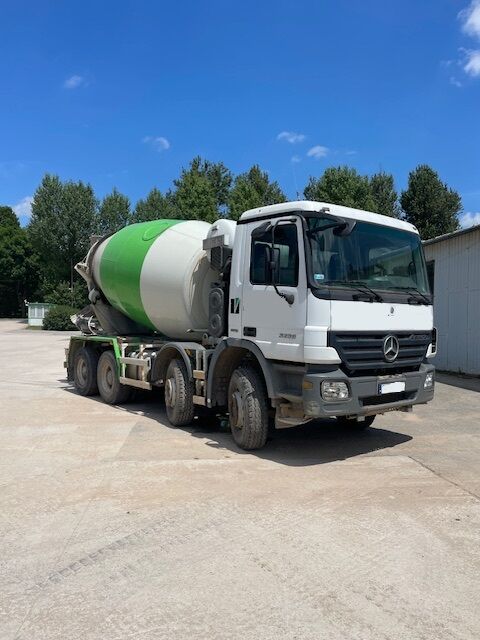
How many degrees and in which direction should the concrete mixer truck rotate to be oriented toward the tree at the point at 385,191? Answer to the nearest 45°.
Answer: approximately 135° to its left

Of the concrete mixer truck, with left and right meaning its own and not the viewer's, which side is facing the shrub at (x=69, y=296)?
back

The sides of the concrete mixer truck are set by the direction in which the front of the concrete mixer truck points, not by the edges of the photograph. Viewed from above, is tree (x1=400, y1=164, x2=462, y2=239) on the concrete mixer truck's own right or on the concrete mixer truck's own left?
on the concrete mixer truck's own left

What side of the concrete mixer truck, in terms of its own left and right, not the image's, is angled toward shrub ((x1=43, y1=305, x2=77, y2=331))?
back

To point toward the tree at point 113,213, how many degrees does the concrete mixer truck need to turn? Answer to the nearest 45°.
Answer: approximately 135° to its left

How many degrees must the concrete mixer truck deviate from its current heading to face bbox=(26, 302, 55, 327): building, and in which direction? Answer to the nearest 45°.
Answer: approximately 180°

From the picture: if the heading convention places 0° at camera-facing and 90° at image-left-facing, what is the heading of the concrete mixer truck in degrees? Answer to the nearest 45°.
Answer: approximately 315°

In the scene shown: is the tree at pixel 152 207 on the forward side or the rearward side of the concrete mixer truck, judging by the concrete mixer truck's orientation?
on the rearward side

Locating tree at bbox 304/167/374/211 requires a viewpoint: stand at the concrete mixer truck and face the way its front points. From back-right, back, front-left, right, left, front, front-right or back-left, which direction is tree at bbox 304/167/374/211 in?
back-left

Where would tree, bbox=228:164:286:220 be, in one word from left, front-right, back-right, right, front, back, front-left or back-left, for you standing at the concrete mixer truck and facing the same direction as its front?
back-left
